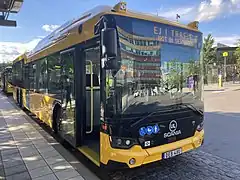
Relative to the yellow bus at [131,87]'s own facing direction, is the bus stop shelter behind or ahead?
ahead

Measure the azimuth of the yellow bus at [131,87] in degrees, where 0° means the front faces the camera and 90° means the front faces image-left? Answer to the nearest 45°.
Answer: approximately 315°

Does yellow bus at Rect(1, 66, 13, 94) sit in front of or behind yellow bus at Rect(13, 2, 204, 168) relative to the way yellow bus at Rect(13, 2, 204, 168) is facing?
behind
